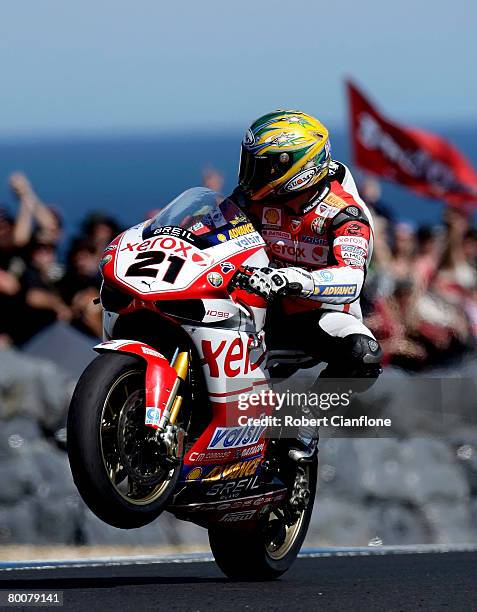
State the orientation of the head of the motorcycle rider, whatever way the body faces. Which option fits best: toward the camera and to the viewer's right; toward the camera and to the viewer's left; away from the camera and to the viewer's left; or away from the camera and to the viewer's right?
toward the camera and to the viewer's left

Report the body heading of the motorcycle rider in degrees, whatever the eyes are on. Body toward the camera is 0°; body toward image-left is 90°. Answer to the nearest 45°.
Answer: approximately 45°
